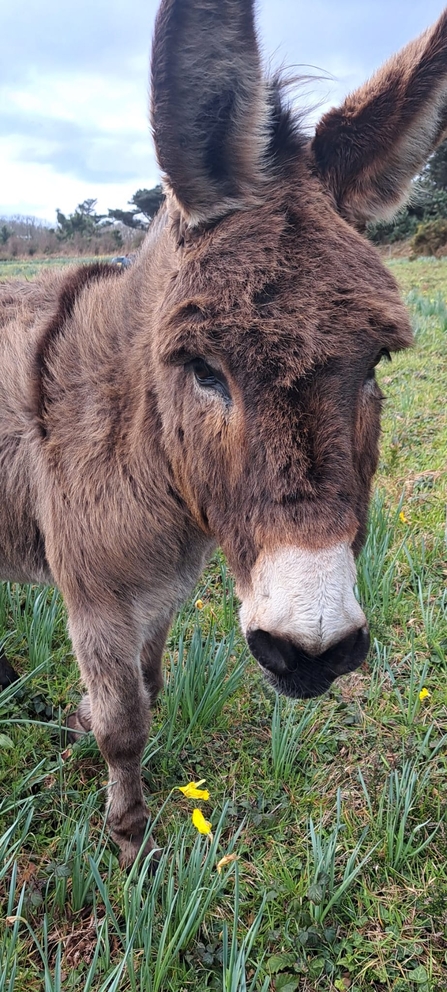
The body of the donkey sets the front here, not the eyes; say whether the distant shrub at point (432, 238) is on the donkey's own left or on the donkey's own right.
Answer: on the donkey's own left

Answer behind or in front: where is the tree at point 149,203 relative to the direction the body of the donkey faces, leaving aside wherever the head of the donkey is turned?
behind

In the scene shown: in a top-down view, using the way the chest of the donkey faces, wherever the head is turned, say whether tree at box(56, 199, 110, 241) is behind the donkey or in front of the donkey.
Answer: behind
